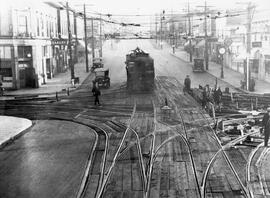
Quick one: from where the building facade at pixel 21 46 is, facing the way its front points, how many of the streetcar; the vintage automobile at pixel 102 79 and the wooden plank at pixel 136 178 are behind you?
0

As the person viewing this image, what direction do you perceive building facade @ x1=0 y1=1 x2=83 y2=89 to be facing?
facing the viewer and to the right of the viewer

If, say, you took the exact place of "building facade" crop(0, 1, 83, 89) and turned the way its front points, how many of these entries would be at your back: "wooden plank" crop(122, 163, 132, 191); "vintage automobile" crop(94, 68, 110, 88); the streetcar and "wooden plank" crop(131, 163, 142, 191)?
0

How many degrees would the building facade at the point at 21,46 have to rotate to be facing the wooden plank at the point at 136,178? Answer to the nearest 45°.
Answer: approximately 45° to its right

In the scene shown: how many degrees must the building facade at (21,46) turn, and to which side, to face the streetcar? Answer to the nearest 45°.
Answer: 0° — it already faces it

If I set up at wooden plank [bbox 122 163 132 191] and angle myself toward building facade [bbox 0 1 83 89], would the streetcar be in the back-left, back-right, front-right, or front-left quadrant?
front-right

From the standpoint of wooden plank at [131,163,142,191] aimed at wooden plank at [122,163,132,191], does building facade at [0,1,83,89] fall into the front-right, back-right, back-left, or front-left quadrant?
front-right

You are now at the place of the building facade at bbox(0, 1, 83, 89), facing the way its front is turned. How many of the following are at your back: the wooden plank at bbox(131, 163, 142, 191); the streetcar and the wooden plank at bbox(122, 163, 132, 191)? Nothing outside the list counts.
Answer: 0

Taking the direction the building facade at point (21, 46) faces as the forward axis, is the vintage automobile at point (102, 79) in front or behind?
in front

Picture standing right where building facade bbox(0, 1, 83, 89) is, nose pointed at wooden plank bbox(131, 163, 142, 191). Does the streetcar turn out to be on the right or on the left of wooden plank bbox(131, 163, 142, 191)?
left

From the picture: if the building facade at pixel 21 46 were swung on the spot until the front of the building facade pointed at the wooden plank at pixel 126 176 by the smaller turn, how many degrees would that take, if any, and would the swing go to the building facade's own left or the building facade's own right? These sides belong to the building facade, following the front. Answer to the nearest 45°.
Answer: approximately 45° to the building facade's own right

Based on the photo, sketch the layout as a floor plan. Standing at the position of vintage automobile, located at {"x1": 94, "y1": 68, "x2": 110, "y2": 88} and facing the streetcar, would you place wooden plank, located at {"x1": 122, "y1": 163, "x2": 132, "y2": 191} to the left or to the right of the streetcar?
right
